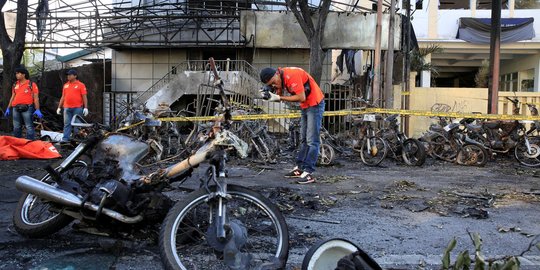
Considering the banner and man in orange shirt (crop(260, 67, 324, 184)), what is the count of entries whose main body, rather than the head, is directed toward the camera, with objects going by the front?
1

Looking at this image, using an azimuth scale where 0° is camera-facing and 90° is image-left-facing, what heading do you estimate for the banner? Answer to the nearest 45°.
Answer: approximately 0°

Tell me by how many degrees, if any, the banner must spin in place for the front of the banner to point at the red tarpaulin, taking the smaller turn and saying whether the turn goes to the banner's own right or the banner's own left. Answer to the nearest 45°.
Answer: approximately 45° to the banner's own right

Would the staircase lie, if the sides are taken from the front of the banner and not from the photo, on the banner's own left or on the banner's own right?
on the banner's own right

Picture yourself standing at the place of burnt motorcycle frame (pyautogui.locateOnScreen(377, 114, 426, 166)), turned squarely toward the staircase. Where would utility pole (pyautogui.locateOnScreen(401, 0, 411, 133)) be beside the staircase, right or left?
right

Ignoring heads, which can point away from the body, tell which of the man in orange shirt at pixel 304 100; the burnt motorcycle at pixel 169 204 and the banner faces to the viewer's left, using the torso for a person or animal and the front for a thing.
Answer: the man in orange shirt

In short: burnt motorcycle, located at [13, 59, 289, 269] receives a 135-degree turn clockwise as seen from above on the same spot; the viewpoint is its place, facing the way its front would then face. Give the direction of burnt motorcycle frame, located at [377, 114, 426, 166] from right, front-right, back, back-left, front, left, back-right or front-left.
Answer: back-right

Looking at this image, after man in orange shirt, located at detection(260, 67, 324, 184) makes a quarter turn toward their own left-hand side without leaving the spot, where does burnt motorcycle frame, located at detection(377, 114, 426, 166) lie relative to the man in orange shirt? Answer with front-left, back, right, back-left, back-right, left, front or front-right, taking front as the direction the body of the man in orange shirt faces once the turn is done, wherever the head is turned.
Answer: back-left

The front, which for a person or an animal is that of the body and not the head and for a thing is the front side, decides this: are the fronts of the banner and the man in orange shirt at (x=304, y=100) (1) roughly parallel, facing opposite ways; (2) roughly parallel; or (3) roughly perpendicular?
roughly perpendicular

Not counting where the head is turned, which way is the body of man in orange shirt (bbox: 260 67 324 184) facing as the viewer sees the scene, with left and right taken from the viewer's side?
facing to the left of the viewer
